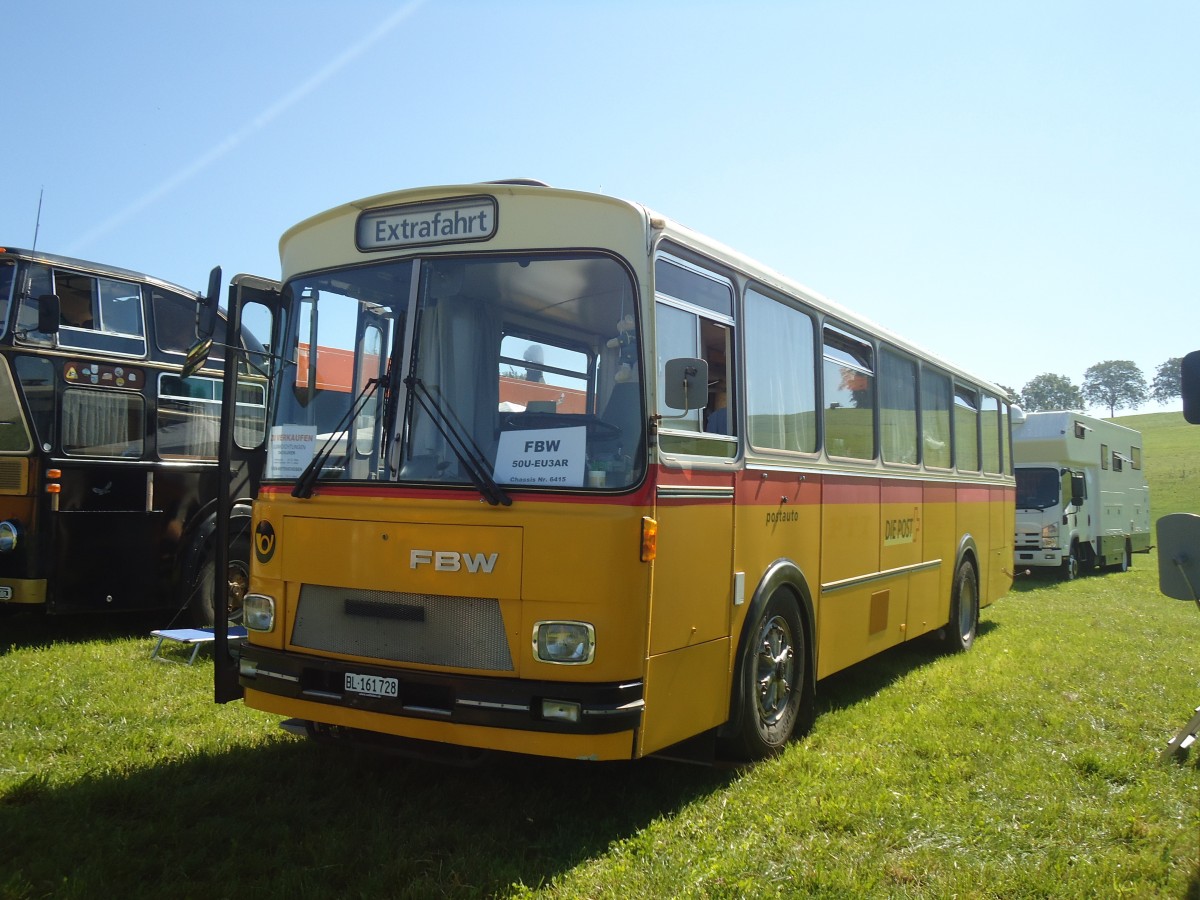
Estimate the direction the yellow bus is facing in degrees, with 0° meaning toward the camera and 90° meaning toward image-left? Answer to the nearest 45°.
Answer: approximately 45°

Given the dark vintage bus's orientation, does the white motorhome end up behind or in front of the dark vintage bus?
behind

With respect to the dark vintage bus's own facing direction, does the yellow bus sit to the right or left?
on its left

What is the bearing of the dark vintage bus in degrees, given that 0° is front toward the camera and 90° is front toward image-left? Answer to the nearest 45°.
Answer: approximately 45°

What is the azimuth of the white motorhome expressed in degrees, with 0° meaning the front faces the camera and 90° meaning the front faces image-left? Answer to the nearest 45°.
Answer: approximately 45°

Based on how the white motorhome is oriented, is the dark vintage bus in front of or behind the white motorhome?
in front

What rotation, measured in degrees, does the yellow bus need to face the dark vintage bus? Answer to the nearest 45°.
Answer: approximately 90° to its right

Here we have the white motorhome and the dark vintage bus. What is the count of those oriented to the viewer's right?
0
